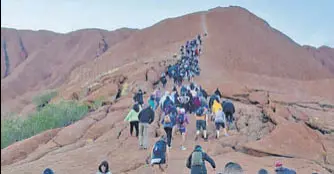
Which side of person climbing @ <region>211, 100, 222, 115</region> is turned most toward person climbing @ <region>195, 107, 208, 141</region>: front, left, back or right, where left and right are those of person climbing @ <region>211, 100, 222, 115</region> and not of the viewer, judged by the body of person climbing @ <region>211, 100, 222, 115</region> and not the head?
back

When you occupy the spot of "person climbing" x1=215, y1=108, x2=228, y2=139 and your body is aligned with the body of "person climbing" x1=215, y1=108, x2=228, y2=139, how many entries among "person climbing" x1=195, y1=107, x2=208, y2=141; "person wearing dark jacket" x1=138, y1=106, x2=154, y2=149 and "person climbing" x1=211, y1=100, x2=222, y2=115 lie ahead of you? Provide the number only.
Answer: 1

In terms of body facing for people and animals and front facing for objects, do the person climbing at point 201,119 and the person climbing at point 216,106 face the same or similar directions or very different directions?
same or similar directions

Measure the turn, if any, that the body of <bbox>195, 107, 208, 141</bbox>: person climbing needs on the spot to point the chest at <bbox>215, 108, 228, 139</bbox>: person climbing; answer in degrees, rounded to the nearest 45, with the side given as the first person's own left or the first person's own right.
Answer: approximately 45° to the first person's own right

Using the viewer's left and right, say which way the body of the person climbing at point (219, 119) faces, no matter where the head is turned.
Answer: facing away from the viewer

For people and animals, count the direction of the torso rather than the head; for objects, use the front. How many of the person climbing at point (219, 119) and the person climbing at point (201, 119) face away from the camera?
2

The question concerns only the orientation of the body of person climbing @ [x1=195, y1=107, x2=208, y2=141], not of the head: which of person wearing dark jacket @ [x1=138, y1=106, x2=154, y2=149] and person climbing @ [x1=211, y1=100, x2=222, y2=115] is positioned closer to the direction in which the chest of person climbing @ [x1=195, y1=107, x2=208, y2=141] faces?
the person climbing

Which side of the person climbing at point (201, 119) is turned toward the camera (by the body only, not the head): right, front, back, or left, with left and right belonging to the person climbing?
back

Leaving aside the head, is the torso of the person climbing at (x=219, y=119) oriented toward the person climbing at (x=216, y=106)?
yes

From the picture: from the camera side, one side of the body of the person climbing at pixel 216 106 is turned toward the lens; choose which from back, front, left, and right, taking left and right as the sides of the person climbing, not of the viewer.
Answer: back

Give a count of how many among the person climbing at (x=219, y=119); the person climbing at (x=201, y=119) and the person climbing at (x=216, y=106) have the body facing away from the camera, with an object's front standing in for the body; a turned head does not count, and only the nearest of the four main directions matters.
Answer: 3

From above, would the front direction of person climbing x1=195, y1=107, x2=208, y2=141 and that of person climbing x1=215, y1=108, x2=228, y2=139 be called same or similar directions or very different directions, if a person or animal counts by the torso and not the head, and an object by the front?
same or similar directions

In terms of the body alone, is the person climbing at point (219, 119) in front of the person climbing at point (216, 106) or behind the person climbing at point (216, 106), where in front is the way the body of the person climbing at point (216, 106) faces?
behind

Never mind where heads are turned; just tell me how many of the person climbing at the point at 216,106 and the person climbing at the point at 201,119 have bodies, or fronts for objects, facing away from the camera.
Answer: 2
